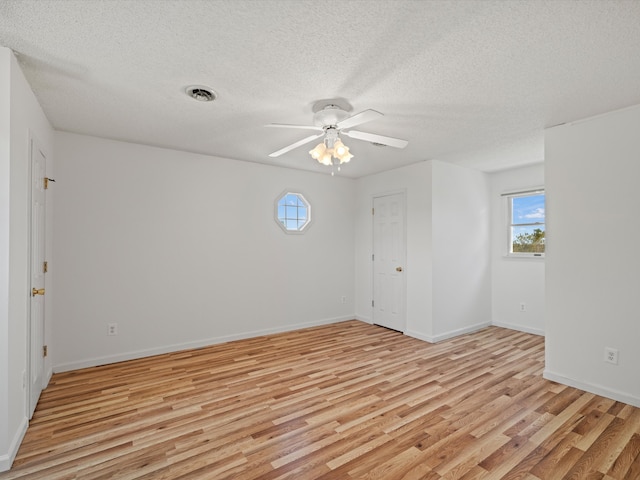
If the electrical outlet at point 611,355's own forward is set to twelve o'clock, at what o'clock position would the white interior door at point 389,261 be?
The white interior door is roughly at 2 o'clock from the electrical outlet.

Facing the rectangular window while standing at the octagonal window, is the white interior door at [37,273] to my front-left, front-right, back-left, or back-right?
back-right

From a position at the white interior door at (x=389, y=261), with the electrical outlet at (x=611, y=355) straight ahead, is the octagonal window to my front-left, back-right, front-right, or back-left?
back-right

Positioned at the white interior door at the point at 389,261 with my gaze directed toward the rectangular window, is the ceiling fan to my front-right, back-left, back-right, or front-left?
back-right

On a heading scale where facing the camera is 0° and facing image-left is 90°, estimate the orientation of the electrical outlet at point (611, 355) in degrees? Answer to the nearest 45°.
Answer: approximately 45°

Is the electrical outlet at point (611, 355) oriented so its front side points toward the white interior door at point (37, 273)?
yes

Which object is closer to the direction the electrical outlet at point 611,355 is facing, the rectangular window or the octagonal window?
the octagonal window

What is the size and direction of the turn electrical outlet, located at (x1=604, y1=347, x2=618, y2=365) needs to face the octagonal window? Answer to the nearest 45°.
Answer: approximately 45° to its right

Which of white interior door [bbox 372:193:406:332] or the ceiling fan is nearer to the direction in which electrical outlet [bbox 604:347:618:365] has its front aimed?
the ceiling fan

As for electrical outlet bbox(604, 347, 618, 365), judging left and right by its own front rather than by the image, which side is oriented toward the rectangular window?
right
